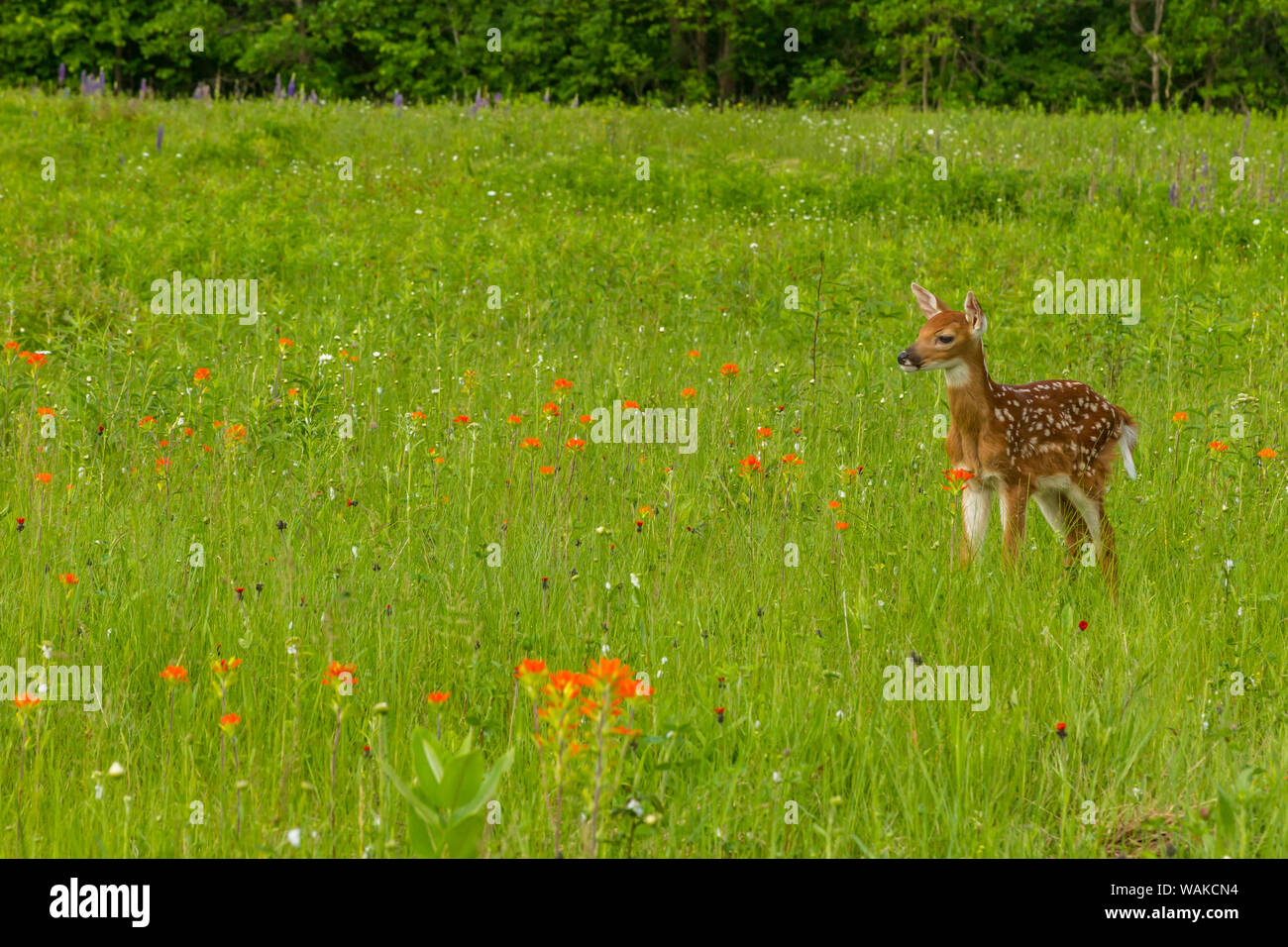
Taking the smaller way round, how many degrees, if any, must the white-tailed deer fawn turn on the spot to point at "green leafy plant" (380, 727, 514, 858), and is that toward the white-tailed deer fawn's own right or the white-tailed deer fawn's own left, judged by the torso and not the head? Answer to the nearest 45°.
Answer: approximately 90° to the white-tailed deer fawn's own left

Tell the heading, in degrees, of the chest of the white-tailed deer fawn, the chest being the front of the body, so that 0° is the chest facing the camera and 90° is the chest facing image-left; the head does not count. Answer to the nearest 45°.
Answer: approximately 90°
